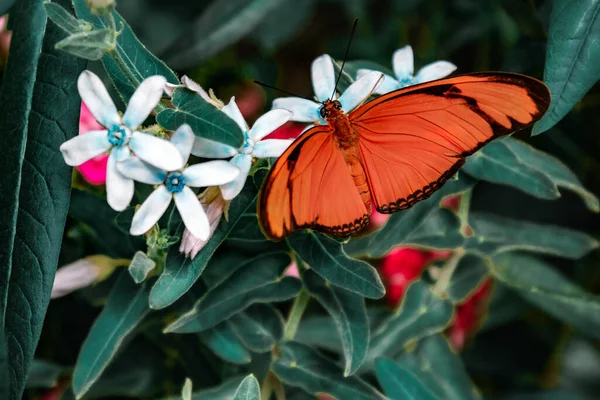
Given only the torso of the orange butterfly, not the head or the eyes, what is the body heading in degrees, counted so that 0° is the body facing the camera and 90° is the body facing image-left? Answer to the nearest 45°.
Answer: approximately 135°
